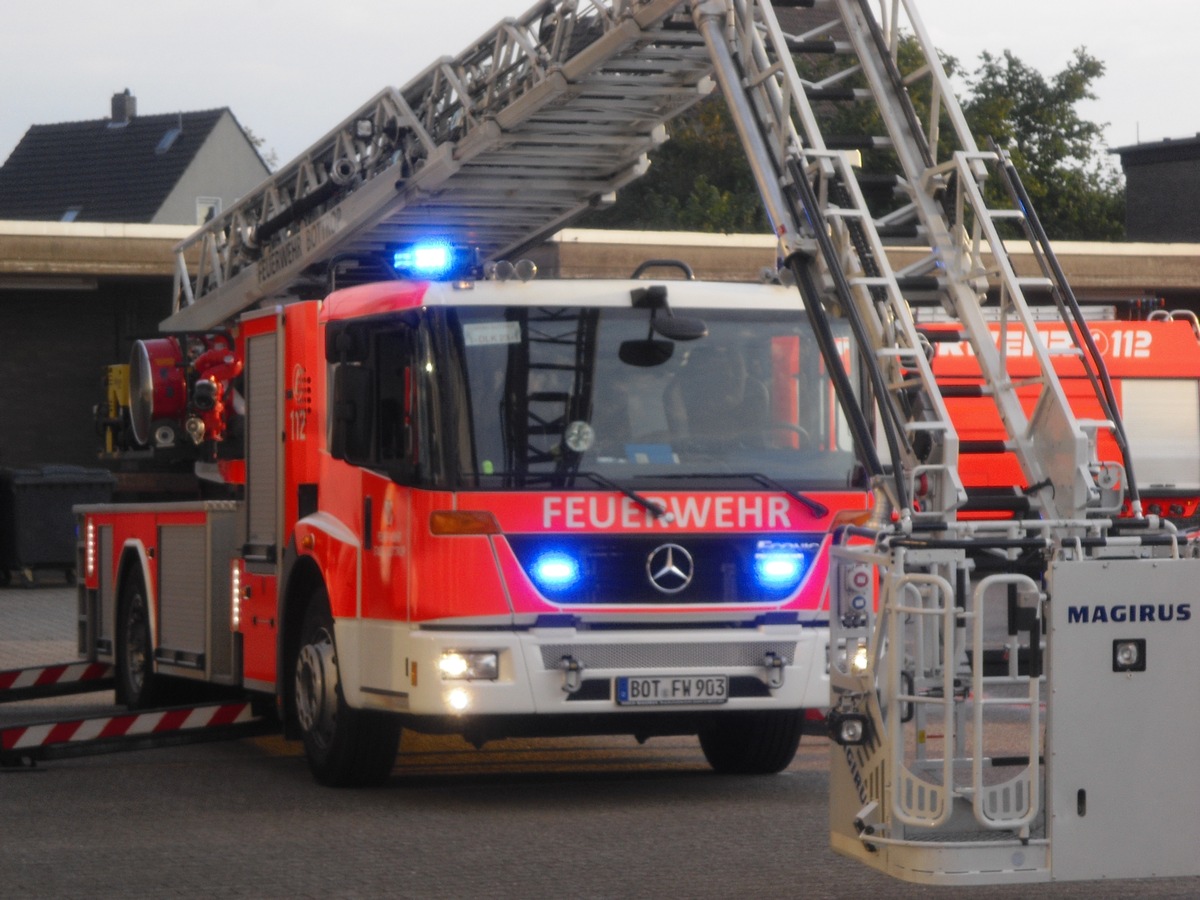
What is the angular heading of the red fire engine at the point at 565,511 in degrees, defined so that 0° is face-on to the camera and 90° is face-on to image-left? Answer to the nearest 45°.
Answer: approximately 315°

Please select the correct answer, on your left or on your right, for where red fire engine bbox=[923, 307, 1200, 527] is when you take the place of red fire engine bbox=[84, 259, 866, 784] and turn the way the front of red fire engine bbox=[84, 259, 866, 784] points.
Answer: on your left
